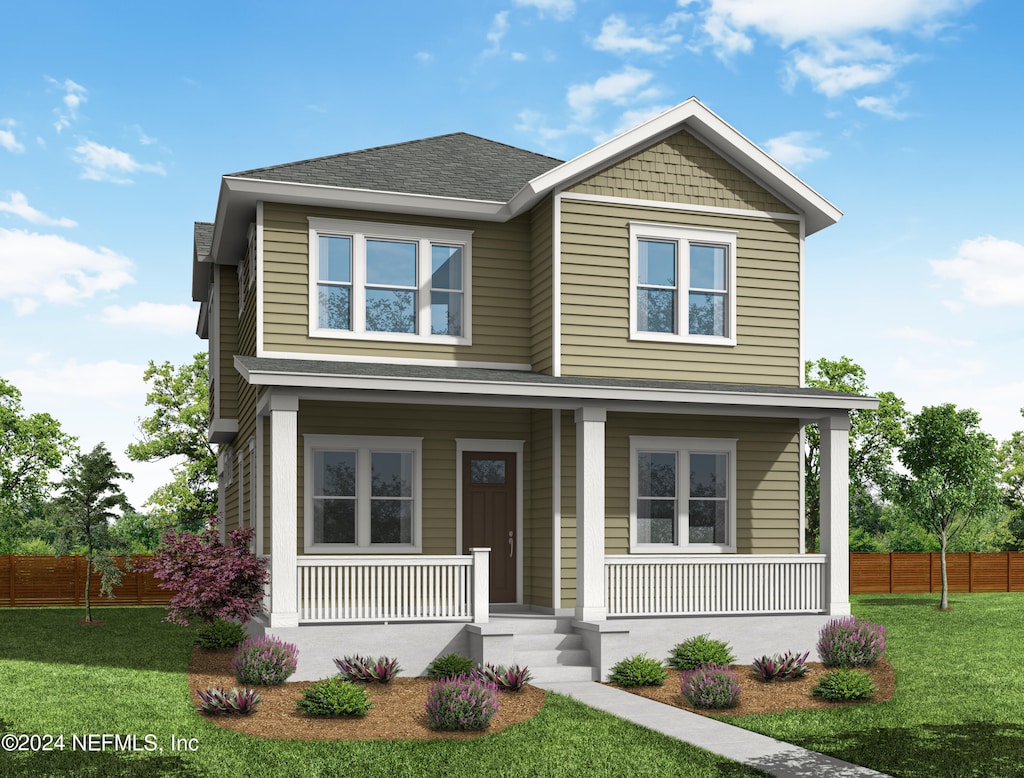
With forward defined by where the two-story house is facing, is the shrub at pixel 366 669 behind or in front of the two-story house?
in front

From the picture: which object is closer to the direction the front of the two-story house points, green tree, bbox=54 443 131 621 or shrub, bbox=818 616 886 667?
the shrub

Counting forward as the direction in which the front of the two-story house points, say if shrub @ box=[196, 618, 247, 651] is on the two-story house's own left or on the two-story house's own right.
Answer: on the two-story house's own right

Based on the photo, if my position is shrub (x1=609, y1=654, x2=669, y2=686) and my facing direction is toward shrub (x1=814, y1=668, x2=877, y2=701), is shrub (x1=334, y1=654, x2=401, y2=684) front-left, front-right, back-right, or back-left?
back-right

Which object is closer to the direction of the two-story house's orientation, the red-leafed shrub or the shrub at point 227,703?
the shrub

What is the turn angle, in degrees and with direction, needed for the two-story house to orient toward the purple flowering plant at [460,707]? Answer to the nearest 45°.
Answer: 0° — it already faces it

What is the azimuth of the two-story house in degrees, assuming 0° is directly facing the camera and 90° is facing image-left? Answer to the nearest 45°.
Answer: approximately 0°
